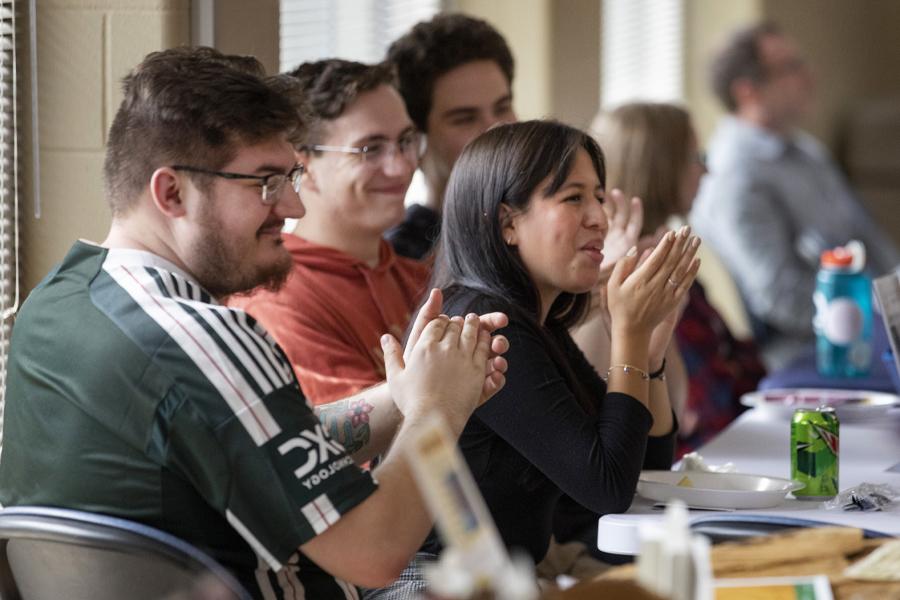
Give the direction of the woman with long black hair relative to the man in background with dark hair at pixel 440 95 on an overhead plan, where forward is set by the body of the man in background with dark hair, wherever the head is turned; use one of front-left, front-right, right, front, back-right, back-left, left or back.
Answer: front-right

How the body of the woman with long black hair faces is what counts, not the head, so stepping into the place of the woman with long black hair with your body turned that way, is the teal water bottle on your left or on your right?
on your left

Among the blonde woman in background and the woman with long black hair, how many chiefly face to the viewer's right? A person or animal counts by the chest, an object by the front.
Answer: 2

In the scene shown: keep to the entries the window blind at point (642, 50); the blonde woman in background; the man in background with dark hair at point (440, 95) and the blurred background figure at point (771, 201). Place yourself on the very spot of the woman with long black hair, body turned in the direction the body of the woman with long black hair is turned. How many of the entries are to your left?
4

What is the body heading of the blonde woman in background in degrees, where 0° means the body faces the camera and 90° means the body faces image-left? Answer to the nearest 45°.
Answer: approximately 270°

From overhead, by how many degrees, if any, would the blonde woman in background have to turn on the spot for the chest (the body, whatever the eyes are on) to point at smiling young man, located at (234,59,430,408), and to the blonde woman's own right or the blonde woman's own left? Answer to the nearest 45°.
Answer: approximately 135° to the blonde woman's own right

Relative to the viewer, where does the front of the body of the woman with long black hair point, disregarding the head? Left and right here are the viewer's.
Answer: facing to the right of the viewer

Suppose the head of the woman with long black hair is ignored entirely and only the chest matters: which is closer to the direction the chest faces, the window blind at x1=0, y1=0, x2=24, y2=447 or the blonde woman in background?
the blonde woman in background

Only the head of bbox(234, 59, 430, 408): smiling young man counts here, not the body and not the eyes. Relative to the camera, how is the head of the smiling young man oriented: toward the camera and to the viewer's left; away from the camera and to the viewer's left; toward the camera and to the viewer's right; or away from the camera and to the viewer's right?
toward the camera and to the viewer's right

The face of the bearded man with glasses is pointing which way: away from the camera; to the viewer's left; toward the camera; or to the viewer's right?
to the viewer's right

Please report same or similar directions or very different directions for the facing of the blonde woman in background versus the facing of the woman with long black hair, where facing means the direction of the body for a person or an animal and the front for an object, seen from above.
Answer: same or similar directions

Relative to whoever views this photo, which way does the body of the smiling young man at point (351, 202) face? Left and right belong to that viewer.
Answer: facing the viewer and to the right of the viewer

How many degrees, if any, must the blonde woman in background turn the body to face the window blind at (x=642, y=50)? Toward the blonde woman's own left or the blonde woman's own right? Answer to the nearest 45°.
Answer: approximately 90° to the blonde woman's own left

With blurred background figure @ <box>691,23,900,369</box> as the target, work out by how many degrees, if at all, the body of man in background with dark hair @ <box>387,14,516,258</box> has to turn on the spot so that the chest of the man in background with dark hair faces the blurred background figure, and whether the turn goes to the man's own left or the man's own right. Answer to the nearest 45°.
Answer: approximately 90° to the man's own left

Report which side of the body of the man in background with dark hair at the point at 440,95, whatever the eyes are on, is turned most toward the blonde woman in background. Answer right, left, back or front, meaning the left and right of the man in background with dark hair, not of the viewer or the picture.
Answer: left

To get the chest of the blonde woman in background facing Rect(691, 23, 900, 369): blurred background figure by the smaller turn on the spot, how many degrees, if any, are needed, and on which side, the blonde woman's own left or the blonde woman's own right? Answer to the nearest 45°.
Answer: approximately 90° to the blonde woman's own left
